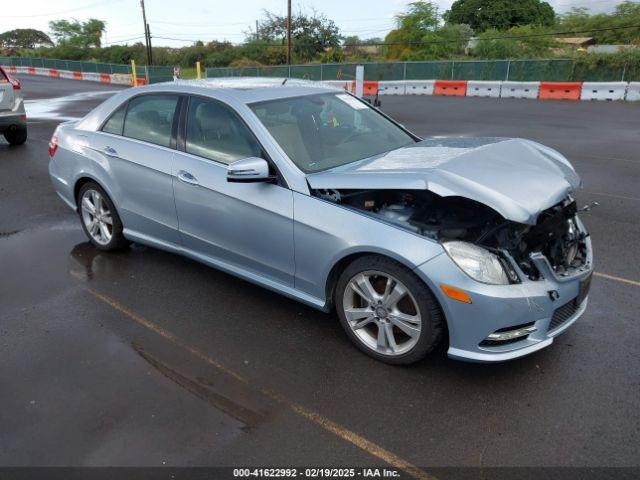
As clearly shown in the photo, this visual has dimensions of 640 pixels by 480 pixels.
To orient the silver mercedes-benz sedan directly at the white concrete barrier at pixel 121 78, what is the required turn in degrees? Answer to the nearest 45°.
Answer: approximately 135° to its left

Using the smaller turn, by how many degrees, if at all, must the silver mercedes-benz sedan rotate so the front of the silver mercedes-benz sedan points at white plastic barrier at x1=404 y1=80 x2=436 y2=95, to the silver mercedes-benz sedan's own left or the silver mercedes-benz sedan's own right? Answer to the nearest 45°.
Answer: approximately 135° to the silver mercedes-benz sedan's own left

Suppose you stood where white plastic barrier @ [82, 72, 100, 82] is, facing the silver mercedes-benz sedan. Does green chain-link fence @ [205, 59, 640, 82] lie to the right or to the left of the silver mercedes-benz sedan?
left

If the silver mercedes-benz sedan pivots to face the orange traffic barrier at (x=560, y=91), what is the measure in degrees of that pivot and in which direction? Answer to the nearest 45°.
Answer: approximately 90° to its left

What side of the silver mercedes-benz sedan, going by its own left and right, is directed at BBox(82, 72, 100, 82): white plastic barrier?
back

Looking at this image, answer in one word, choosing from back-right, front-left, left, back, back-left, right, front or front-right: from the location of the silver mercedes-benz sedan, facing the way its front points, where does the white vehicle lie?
back

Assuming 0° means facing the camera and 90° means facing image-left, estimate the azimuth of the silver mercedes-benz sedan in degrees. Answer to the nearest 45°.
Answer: approximately 315°

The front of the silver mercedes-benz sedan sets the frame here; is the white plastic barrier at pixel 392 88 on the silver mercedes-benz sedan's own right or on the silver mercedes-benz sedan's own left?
on the silver mercedes-benz sedan's own left

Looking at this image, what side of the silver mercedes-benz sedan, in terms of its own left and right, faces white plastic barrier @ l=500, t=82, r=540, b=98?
left

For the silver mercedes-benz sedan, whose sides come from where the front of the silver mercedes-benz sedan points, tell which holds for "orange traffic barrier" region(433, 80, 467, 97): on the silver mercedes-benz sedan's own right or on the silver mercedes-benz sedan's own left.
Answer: on the silver mercedes-benz sedan's own left

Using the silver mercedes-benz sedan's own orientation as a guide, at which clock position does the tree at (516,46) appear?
The tree is roughly at 8 o'clock from the silver mercedes-benz sedan.

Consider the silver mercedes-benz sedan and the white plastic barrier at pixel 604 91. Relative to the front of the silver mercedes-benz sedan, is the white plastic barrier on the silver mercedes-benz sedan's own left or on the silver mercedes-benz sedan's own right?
on the silver mercedes-benz sedan's own left

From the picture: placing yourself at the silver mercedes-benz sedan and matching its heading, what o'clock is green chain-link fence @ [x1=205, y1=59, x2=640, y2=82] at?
The green chain-link fence is roughly at 8 o'clock from the silver mercedes-benz sedan.
